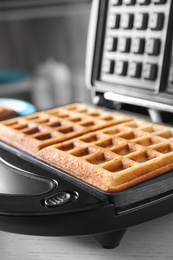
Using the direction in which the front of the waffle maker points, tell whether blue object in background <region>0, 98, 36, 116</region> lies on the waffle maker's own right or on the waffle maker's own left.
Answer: on the waffle maker's own right

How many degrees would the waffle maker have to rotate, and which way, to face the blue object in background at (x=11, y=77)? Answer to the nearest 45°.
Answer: approximately 135° to its right

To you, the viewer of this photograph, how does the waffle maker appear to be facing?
facing the viewer and to the left of the viewer
